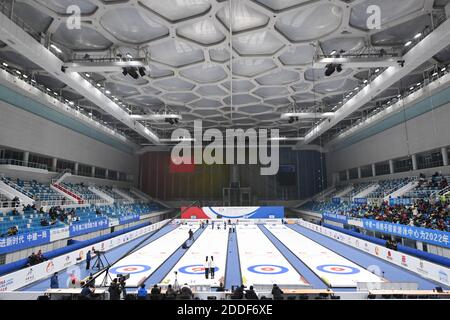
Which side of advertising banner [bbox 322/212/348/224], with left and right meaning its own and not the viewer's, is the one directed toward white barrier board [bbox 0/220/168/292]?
front

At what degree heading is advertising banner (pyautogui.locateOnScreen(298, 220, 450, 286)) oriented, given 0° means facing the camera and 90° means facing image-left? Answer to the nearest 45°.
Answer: approximately 45°

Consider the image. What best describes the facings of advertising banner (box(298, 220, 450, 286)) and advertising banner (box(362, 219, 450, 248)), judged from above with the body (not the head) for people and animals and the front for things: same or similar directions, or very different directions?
same or similar directions

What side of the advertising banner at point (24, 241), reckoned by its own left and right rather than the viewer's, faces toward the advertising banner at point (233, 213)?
left

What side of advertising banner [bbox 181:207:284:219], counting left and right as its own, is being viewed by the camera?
front

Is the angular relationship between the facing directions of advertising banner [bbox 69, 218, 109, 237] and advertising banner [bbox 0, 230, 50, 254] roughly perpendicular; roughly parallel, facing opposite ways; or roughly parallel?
roughly parallel

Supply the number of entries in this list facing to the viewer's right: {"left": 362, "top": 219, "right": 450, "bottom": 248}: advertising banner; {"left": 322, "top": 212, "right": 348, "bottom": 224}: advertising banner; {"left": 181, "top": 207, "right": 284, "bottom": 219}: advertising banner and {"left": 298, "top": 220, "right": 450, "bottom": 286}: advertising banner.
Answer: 0

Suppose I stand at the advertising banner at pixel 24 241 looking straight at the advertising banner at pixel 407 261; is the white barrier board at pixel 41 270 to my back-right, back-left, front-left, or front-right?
front-right

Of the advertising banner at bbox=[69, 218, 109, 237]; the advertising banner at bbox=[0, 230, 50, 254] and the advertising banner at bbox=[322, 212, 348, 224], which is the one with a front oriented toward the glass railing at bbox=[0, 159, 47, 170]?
the advertising banner at bbox=[322, 212, 348, 224]

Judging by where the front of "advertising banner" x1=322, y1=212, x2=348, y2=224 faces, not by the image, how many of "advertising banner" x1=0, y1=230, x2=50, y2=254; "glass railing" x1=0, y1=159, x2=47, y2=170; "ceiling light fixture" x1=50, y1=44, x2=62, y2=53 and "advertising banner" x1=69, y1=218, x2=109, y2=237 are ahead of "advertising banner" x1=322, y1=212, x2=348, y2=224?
4

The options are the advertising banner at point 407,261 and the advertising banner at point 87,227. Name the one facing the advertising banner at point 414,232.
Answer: the advertising banner at point 87,227

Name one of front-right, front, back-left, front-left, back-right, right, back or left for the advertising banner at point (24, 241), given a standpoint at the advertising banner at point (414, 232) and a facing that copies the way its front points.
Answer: front

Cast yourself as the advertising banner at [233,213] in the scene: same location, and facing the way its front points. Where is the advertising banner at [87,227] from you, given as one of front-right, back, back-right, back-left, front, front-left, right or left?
front-right

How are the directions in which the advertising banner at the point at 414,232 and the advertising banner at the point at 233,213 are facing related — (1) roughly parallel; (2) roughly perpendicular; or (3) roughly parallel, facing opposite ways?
roughly perpendicular

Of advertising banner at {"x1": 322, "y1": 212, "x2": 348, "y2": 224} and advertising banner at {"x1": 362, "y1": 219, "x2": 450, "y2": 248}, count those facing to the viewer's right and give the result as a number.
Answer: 0

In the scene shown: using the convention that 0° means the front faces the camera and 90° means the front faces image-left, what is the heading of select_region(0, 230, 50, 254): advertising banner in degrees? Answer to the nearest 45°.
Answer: approximately 315°
